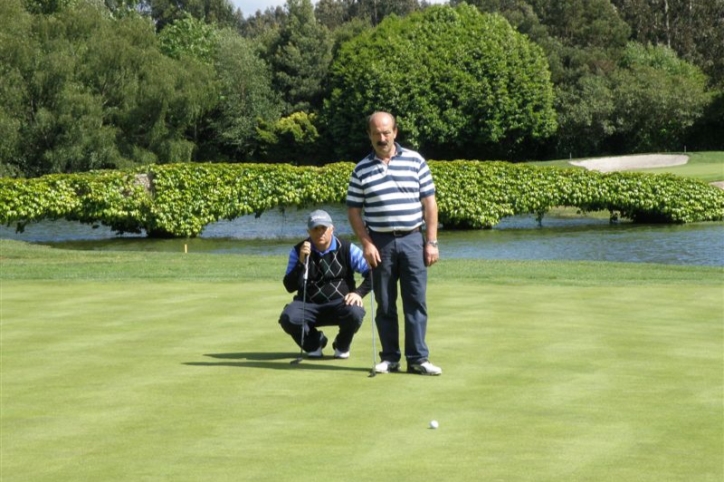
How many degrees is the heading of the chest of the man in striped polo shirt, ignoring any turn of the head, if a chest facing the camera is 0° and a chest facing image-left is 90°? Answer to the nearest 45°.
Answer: approximately 0°

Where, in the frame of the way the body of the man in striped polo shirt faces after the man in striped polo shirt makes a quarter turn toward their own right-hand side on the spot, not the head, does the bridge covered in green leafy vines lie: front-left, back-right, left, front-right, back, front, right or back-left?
right
